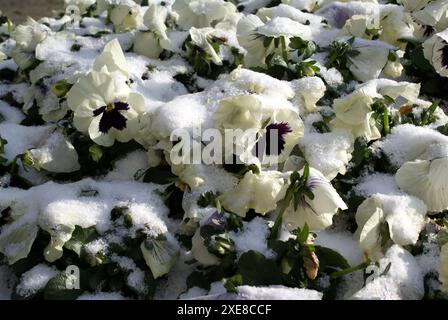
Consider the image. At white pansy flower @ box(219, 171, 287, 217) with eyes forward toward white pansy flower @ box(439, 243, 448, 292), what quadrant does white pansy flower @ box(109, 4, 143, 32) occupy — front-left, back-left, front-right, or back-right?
back-left

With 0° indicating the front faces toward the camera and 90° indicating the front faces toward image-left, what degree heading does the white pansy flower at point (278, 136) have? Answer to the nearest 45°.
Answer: approximately 45°

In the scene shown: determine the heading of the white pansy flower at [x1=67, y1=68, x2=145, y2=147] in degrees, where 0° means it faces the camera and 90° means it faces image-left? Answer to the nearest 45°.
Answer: approximately 0°

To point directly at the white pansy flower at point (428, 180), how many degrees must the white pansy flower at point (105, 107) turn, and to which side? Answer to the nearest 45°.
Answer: approximately 45° to its left

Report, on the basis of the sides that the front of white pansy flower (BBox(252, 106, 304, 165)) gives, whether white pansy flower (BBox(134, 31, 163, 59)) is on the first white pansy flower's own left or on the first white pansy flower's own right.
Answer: on the first white pansy flower's own right

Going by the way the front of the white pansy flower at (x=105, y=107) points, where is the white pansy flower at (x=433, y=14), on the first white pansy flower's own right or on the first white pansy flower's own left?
on the first white pansy flower's own left

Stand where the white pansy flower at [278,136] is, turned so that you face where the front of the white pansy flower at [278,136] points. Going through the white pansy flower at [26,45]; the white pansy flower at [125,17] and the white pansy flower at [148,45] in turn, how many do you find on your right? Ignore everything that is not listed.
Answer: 3
